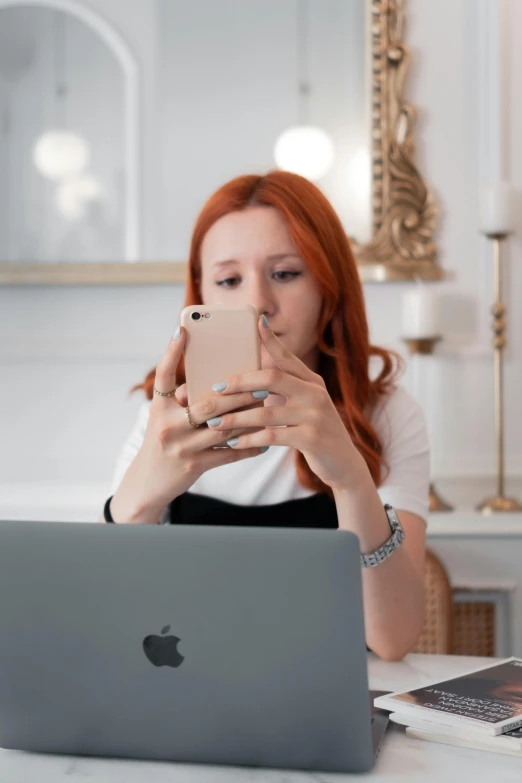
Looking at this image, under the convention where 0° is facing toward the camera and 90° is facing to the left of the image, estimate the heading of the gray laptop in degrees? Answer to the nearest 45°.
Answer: approximately 180°

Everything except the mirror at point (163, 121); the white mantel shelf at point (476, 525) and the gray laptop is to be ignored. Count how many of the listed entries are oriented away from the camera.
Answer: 1

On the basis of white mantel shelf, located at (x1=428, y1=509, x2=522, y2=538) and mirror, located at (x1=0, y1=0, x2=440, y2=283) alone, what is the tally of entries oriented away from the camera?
0

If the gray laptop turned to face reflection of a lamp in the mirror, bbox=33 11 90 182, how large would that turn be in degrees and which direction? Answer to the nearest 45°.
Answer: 0° — it already faces it

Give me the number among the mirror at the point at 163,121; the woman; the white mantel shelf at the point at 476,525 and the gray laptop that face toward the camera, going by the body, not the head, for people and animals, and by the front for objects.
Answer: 3

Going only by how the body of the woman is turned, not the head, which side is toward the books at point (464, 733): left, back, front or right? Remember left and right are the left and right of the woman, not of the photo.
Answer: front

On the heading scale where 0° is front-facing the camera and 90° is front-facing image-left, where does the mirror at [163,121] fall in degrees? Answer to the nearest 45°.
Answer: approximately 0°

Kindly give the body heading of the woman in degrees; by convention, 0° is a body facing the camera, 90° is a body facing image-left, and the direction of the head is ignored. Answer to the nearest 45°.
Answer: approximately 0°
